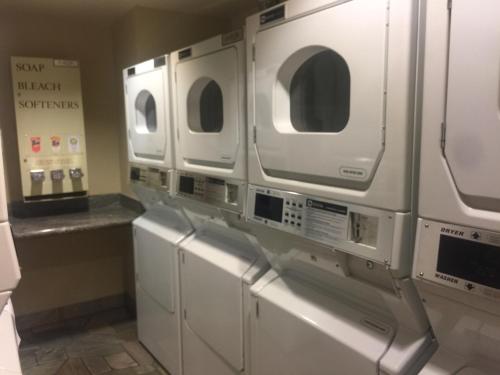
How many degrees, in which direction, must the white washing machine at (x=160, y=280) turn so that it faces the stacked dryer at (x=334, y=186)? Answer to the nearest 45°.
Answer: approximately 45° to its left

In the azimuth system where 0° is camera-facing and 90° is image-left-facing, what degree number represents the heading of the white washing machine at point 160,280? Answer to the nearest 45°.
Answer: approximately 45°

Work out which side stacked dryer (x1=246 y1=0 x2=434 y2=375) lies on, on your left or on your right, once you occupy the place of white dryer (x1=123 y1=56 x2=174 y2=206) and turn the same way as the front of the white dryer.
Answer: on your left

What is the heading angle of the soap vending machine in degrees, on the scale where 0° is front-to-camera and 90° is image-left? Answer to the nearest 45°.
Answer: approximately 0°

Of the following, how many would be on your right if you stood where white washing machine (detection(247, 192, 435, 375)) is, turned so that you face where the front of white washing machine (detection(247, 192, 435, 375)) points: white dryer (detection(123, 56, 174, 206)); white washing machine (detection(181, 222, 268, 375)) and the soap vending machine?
3

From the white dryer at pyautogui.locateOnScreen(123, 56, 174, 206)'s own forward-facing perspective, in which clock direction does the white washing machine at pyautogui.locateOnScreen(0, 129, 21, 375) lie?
The white washing machine is roughly at 11 o'clock from the white dryer.

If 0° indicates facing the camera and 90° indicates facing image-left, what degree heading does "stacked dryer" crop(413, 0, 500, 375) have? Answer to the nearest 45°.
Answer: approximately 45°

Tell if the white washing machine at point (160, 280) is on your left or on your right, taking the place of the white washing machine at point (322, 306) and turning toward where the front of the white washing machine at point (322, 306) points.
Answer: on your right

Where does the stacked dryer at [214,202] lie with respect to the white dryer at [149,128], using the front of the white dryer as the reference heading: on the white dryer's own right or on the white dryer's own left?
on the white dryer's own left
